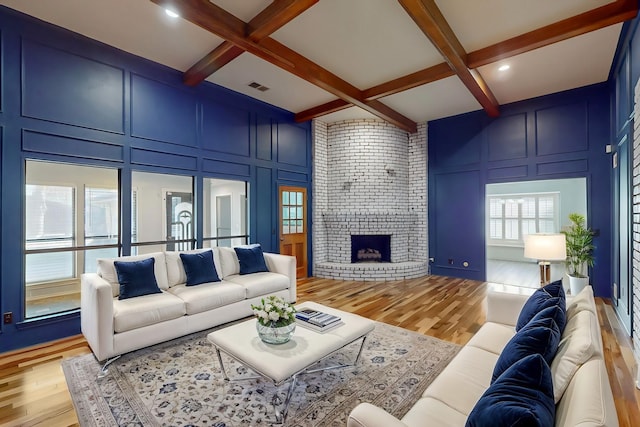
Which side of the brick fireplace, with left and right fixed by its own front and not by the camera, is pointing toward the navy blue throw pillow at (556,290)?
front

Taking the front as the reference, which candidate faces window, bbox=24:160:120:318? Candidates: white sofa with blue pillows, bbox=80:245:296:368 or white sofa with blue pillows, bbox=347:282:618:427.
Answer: white sofa with blue pillows, bbox=347:282:618:427

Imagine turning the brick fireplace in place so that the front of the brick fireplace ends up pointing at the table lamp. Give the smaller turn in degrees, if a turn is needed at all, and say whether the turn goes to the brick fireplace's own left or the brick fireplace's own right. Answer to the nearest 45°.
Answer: approximately 45° to the brick fireplace's own left

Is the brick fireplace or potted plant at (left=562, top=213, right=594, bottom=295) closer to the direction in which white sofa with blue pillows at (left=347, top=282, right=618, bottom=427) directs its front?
the brick fireplace

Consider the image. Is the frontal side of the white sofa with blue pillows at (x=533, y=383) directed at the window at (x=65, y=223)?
yes

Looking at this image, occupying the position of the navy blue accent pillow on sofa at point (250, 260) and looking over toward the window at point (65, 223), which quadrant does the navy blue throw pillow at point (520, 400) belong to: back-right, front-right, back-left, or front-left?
back-left

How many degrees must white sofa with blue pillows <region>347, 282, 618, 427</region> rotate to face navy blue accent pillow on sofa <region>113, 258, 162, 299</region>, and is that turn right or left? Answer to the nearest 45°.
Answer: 0° — it already faces it

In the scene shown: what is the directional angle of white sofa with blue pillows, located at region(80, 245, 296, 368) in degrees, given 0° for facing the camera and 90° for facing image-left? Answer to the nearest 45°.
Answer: approximately 315°

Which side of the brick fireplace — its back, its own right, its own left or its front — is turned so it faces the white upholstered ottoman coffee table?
front

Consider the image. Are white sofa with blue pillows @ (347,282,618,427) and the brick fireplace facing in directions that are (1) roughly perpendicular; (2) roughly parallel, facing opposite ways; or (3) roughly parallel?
roughly perpendicular

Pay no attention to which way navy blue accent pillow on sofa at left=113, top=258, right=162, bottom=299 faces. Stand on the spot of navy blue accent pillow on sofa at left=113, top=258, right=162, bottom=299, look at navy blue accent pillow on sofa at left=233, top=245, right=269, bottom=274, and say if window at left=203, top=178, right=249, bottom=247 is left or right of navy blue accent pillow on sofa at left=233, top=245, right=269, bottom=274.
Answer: left

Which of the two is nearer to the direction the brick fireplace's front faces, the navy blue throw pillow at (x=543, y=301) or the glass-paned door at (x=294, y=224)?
the navy blue throw pillow

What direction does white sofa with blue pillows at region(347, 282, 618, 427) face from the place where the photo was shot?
facing to the left of the viewer

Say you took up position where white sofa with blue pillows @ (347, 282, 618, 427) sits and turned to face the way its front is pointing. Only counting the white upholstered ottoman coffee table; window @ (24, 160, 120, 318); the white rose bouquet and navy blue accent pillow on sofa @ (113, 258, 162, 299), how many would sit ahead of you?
4

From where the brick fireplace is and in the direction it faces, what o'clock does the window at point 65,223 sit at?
The window is roughly at 2 o'clock from the brick fireplace.

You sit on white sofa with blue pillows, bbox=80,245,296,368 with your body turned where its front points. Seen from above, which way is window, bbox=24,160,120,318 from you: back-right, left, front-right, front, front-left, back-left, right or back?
back

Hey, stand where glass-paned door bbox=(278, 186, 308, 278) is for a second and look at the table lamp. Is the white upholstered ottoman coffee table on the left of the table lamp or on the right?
right
